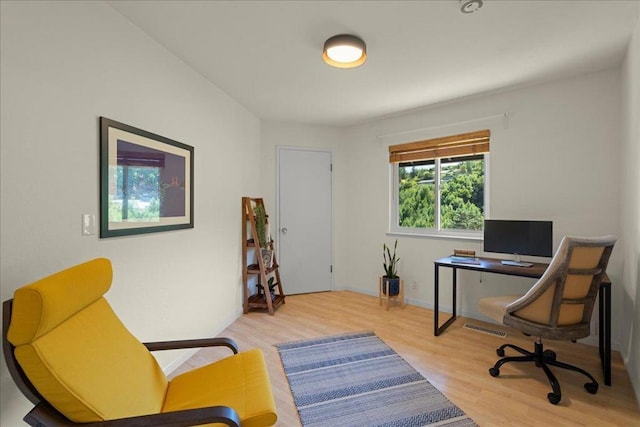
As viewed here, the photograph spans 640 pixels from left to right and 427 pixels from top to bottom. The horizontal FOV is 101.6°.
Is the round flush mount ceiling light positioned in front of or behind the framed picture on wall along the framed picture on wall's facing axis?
in front

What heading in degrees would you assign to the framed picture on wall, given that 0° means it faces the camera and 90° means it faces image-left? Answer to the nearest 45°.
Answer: approximately 315°

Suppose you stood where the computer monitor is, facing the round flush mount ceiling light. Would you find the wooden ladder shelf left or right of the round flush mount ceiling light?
right

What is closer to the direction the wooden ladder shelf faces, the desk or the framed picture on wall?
the desk

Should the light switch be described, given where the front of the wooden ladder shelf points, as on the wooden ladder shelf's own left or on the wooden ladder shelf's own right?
on the wooden ladder shelf's own right

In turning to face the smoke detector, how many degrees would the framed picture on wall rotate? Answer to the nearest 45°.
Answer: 0° — it already faces it
